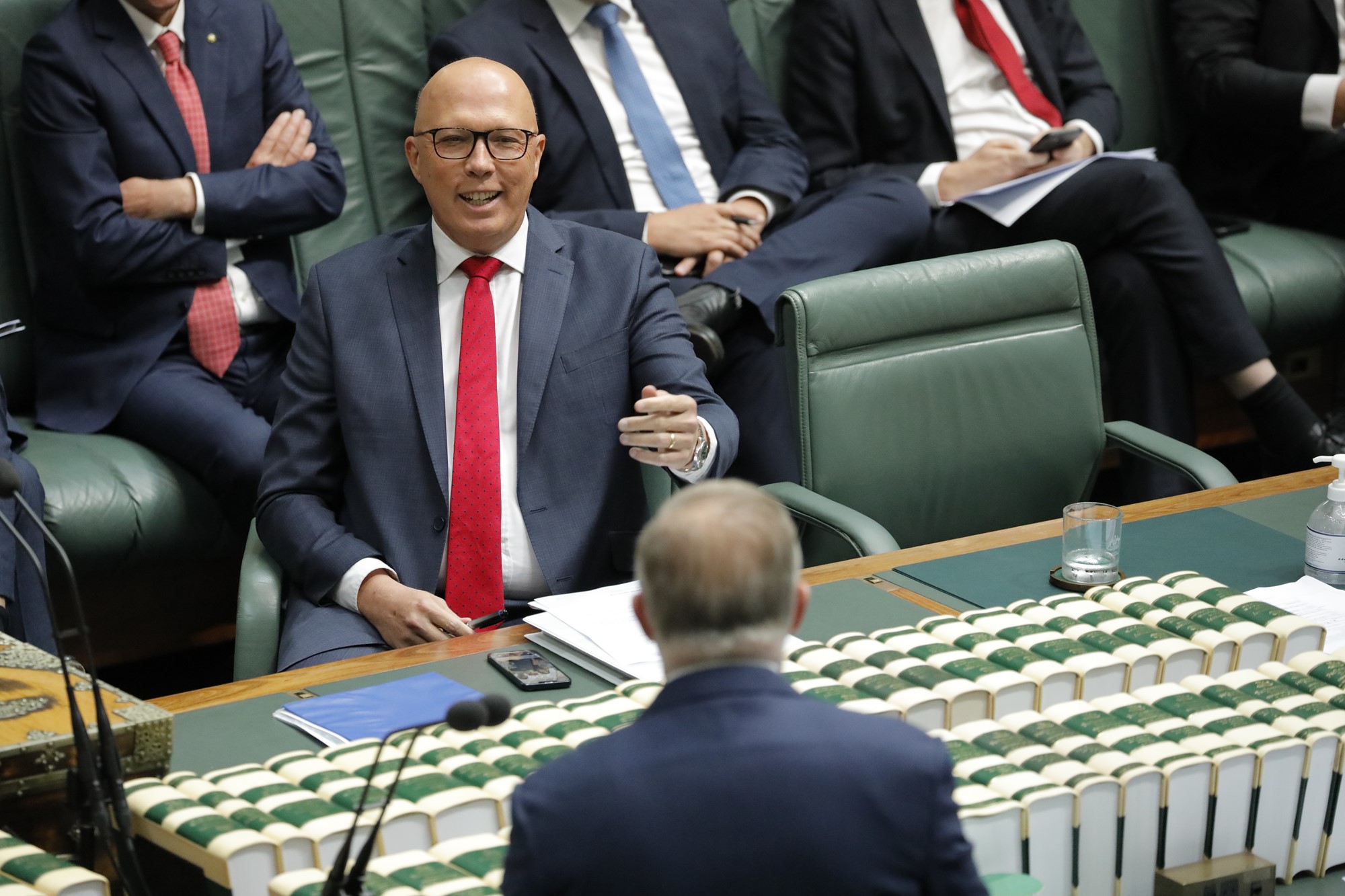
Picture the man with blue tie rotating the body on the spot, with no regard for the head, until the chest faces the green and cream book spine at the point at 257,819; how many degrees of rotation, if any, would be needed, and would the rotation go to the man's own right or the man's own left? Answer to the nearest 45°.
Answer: approximately 45° to the man's own right

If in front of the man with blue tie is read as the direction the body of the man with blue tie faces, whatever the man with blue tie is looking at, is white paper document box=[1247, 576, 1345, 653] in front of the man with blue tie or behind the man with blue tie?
in front

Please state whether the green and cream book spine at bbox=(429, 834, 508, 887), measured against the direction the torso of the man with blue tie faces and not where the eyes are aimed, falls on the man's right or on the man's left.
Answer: on the man's right

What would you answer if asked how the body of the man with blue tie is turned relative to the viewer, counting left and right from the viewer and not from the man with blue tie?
facing the viewer and to the right of the viewer

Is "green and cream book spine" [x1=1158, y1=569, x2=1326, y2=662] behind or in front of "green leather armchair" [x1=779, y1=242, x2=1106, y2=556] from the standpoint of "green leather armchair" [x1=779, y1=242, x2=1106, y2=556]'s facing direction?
in front

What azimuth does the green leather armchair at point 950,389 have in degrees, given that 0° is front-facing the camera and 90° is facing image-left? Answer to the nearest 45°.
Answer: approximately 315°

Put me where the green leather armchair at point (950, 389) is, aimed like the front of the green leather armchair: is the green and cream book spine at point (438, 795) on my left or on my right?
on my right

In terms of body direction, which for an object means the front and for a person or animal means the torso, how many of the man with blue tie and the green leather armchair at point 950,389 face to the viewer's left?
0

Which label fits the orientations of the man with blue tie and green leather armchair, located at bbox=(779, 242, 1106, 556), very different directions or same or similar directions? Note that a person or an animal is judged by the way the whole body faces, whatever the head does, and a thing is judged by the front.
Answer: same or similar directions

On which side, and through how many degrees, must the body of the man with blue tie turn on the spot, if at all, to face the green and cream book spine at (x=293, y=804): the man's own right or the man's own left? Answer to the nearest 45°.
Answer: approximately 45° to the man's own right
